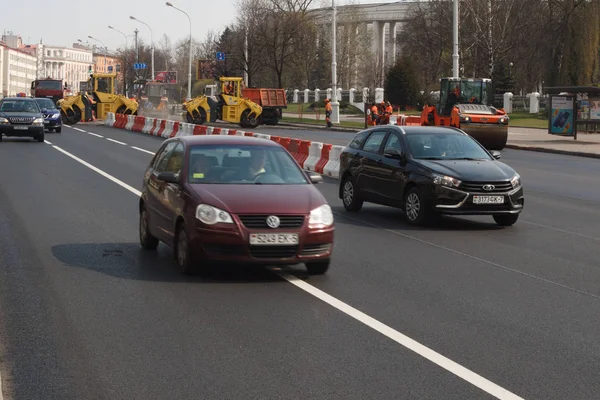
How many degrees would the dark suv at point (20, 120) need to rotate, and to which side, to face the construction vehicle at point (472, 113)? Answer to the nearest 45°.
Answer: approximately 90° to its left

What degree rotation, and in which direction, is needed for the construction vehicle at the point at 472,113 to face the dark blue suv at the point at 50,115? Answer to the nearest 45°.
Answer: approximately 135° to its right

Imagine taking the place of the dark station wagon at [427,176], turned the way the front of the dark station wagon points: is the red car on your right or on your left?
on your right

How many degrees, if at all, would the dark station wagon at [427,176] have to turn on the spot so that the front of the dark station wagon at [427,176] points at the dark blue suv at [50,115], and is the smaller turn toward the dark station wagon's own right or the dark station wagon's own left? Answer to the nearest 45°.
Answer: approximately 180°

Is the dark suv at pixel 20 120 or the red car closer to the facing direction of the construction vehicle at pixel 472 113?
the red car

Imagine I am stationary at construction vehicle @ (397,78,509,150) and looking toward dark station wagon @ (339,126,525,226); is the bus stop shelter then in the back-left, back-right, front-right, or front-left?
back-left

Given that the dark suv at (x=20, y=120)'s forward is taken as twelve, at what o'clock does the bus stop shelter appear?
The bus stop shelter is roughly at 9 o'clock from the dark suv.

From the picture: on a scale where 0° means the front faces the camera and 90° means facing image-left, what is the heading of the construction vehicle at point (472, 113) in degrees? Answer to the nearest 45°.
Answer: approximately 315°

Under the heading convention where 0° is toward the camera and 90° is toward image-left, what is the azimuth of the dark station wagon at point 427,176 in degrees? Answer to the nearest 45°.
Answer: approximately 315°
